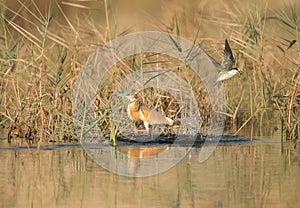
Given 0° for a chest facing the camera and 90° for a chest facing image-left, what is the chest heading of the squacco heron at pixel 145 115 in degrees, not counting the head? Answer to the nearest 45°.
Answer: approximately 90°
